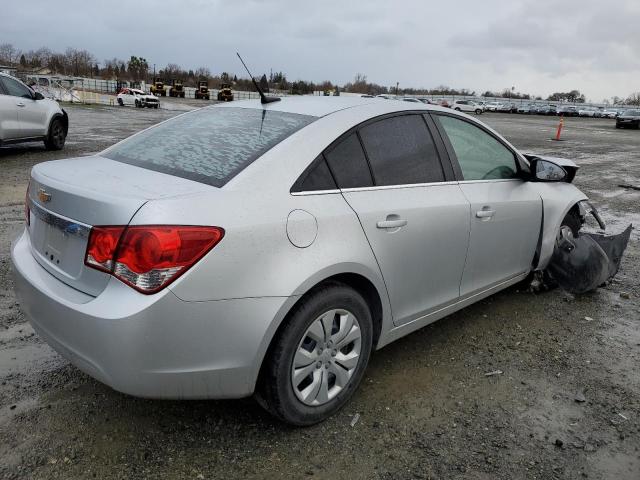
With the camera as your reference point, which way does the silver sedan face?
facing away from the viewer and to the right of the viewer

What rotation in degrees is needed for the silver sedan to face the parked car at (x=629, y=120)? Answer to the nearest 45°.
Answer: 0° — it already faces it

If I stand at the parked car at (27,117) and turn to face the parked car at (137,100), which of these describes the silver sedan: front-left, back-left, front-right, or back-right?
back-right

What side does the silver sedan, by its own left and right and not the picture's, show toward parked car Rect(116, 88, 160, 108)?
left

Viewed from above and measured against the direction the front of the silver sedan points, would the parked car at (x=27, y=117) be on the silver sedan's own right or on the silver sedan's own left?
on the silver sedan's own left
